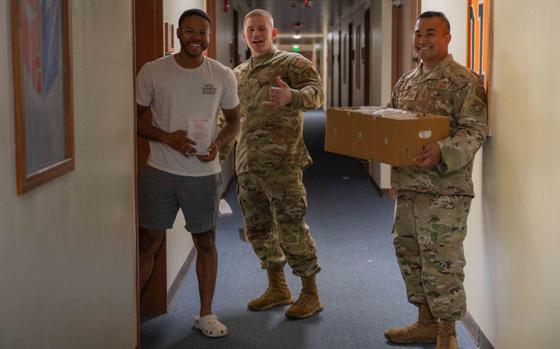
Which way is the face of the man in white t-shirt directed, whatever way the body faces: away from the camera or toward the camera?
toward the camera

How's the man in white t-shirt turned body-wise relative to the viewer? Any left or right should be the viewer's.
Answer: facing the viewer

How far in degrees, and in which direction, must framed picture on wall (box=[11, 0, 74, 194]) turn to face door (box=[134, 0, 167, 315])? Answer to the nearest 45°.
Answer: approximately 135° to its left

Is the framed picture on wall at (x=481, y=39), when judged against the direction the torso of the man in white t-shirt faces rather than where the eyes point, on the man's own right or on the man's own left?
on the man's own left

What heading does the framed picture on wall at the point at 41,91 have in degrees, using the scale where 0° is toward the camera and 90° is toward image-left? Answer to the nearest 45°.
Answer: approximately 315°

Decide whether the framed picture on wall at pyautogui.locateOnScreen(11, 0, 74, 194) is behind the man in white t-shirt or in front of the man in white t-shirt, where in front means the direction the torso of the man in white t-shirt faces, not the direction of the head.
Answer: in front
